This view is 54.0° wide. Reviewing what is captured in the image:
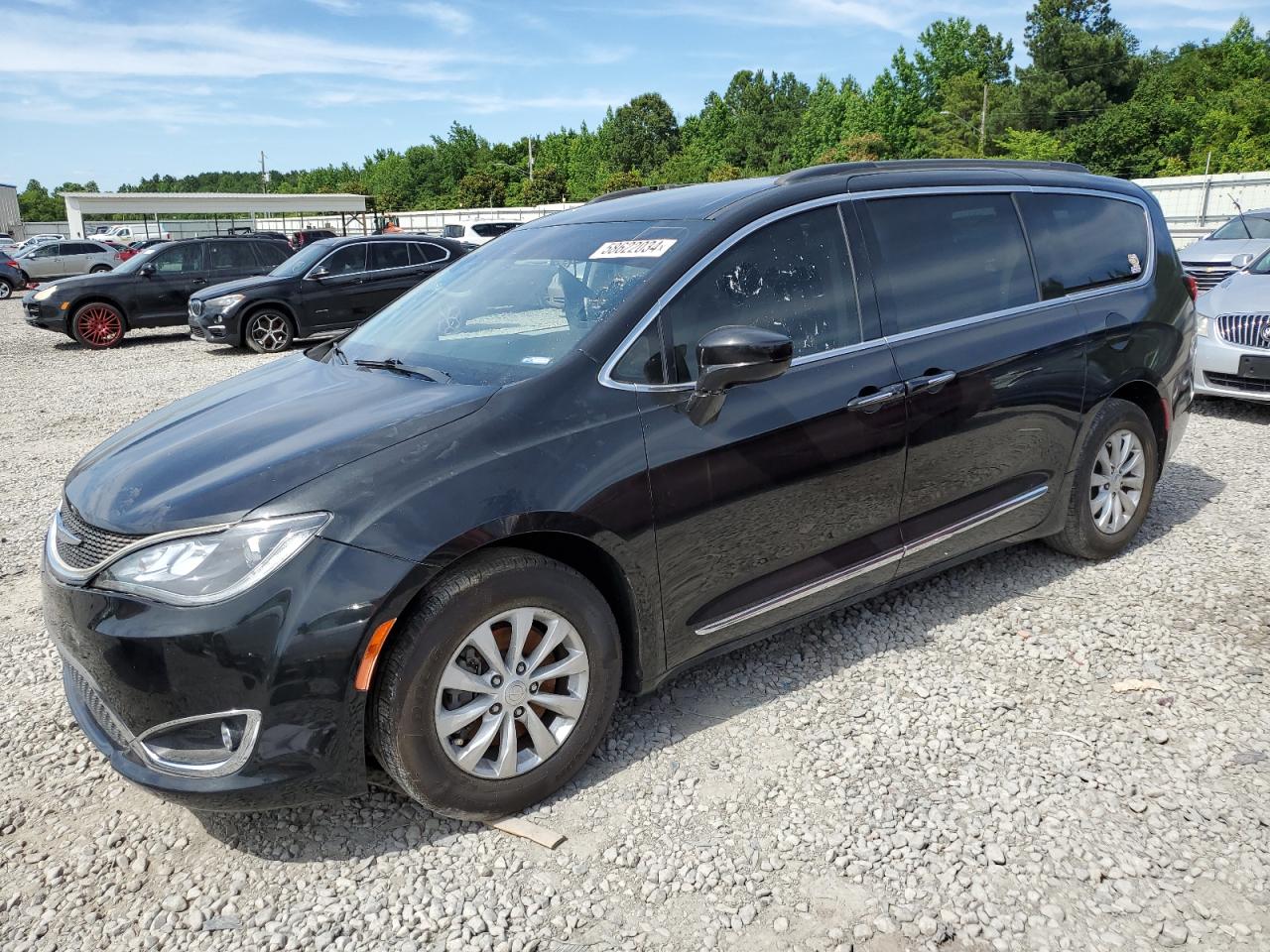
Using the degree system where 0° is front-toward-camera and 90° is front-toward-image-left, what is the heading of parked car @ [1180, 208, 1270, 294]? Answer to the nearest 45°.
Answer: approximately 45°

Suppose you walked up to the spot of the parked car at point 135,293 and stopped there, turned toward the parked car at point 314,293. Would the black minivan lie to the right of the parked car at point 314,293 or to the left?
right

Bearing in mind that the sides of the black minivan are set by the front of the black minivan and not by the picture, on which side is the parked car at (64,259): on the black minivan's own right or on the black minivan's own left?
on the black minivan's own right

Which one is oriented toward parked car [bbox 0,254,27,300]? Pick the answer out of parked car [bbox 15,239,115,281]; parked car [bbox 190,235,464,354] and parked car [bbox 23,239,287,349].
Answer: parked car [bbox 15,239,115,281]

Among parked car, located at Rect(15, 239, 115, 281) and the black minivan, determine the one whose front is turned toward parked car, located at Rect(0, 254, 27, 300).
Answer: parked car, located at Rect(15, 239, 115, 281)

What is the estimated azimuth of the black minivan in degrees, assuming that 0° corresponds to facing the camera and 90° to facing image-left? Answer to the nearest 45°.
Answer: approximately 45°

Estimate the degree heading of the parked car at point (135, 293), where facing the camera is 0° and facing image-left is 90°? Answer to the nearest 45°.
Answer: approximately 45°

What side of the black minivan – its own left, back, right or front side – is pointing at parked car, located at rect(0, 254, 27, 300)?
right

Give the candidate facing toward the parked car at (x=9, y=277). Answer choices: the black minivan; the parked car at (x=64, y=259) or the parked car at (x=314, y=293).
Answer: the parked car at (x=64, y=259)
